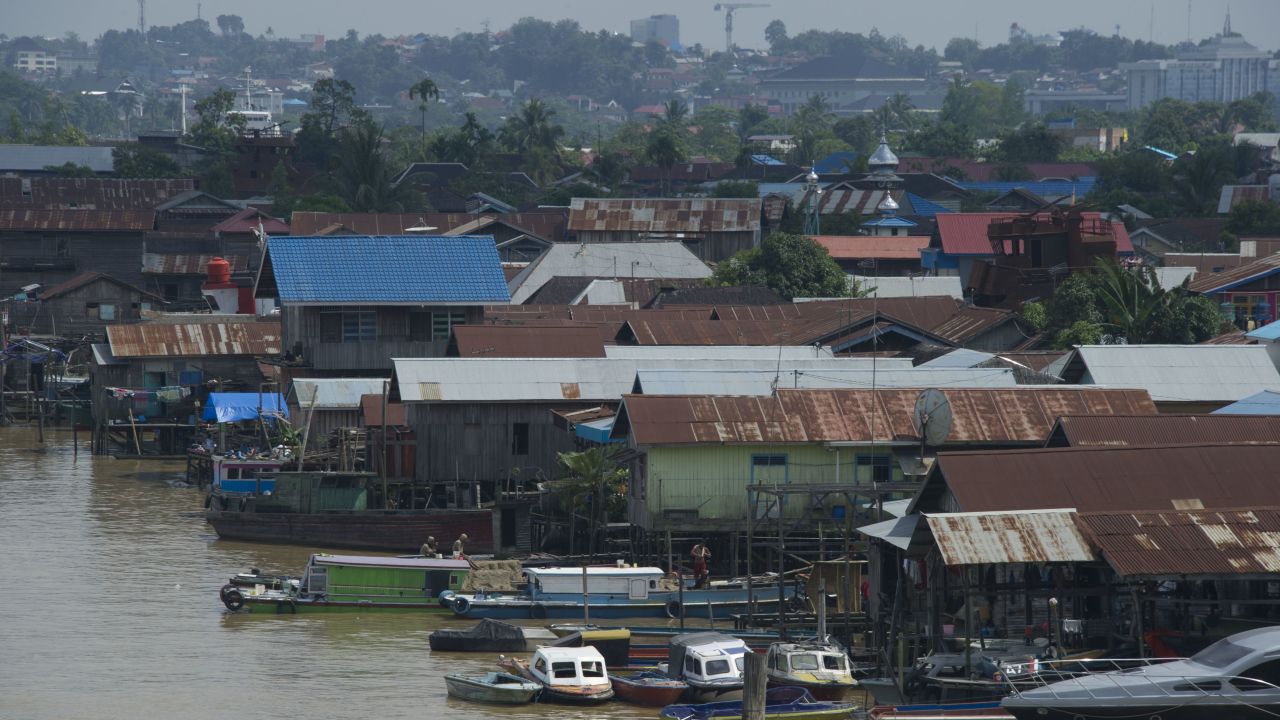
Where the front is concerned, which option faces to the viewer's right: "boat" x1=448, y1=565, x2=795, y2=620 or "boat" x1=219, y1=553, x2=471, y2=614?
"boat" x1=448, y1=565, x2=795, y2=620

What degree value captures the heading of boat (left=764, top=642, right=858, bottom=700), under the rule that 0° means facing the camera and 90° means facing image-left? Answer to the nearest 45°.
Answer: approximately 315°

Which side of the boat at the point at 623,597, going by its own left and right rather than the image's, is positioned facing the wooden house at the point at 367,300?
right

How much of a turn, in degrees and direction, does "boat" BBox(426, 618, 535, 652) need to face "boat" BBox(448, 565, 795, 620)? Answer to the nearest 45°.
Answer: approximately 135° to its right

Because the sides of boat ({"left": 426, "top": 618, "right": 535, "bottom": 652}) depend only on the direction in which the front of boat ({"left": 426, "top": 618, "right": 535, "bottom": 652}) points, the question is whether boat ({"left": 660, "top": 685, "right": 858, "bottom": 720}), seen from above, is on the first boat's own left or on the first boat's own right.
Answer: on the first boat's own left

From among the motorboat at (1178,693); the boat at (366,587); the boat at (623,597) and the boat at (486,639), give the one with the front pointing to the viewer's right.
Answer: the boat at (623,597)

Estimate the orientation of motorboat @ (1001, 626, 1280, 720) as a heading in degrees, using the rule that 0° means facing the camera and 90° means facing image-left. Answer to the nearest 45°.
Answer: approximately 90°

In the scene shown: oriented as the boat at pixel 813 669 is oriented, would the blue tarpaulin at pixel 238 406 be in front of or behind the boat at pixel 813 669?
behind

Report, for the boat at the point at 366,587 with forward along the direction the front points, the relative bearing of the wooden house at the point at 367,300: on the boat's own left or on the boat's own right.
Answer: on the boat's own right

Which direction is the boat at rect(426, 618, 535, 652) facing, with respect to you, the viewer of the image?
facing to the left of the viewer

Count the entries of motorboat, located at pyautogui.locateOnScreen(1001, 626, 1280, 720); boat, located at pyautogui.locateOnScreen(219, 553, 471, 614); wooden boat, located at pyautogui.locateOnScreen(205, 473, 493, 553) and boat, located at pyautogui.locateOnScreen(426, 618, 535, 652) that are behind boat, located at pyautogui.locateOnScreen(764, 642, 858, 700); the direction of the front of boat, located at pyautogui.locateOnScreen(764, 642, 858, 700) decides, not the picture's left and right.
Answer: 3
